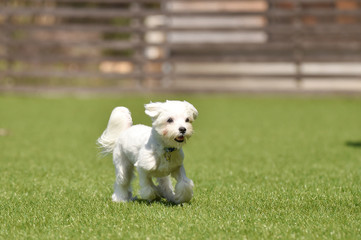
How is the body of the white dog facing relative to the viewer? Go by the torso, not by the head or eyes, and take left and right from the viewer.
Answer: facing the viewer and to the right of the viewer
